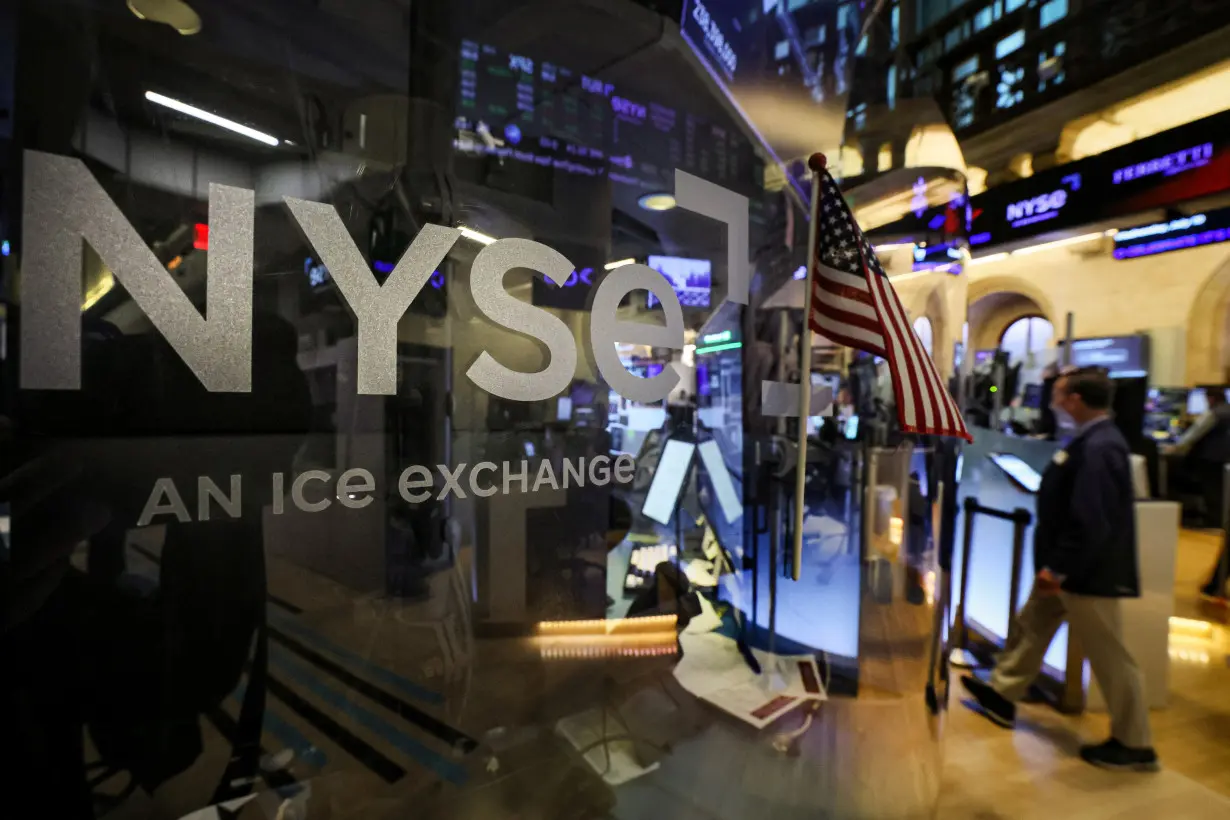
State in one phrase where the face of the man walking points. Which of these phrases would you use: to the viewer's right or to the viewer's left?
to the viewer's left

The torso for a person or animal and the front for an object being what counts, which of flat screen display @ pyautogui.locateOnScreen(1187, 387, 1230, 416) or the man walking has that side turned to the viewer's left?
the man walking

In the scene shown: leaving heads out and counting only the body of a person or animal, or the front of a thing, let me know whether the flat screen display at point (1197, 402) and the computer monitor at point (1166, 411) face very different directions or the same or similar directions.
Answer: same or similar directions

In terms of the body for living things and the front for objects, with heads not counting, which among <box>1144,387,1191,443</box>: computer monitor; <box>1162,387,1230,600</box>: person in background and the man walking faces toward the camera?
the computer monitor

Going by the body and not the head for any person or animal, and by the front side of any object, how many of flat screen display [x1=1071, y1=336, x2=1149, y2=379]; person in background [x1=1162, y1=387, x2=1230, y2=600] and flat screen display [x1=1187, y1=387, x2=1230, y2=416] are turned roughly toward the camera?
2

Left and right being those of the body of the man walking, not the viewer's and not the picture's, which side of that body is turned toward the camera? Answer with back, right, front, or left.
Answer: left

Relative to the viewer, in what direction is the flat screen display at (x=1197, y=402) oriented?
toward the camera

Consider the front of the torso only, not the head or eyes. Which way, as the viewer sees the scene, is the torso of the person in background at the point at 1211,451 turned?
to the viewer's left

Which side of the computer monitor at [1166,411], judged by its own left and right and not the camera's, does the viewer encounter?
front

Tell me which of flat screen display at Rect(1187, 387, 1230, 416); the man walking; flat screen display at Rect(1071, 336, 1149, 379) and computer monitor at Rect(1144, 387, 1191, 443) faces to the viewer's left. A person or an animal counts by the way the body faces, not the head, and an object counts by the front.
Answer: the man walking
